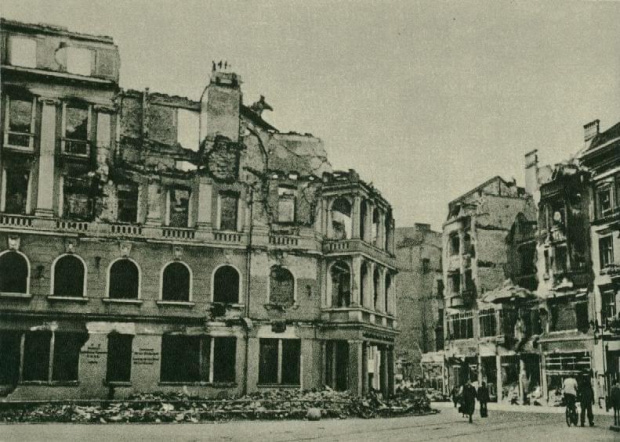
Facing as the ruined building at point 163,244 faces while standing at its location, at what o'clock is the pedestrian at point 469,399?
The pedestrian is roughly at 10 o'clock from the ruined building.

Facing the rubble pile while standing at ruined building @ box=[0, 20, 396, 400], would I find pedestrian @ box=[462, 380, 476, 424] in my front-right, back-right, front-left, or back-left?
front-left

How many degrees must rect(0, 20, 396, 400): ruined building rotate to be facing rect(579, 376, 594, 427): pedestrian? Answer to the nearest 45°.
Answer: approximately 45° to its left

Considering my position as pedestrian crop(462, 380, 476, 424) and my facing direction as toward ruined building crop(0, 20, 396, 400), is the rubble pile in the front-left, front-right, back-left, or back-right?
front-left

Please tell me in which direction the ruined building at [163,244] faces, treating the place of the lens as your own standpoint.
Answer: facing the viewer
